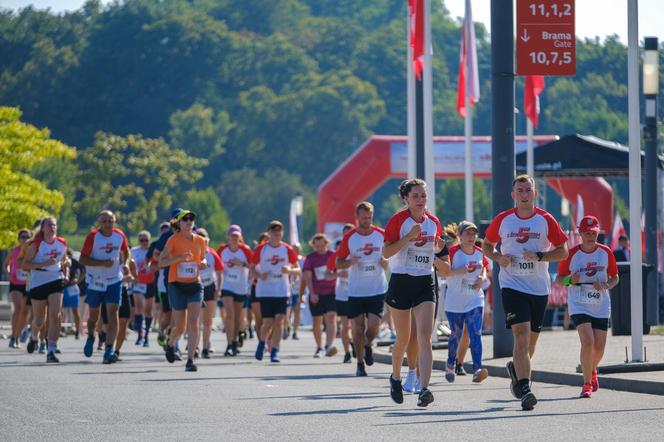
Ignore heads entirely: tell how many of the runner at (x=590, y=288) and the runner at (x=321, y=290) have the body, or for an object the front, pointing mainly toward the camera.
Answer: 2

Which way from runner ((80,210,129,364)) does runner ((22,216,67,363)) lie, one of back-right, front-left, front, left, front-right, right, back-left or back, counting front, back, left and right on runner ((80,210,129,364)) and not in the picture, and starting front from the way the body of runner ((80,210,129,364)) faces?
back-right

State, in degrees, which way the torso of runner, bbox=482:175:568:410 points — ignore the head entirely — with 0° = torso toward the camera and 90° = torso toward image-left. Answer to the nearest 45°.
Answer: approximately 0°

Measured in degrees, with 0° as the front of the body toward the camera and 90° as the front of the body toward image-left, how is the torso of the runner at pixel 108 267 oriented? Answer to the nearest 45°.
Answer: approximately 0°

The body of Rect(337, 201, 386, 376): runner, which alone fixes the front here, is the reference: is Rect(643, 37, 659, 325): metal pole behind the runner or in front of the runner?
behind
